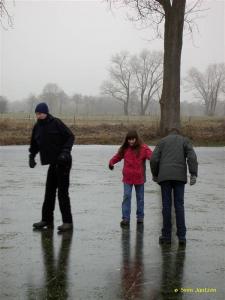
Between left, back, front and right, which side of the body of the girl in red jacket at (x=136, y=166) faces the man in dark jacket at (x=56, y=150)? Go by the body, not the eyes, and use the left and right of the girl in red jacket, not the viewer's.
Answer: right

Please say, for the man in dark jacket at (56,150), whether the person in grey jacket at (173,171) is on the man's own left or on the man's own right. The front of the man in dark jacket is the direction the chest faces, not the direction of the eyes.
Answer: on the man's own left

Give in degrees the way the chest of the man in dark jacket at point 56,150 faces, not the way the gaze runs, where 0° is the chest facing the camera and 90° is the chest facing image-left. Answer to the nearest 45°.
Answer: approximately 45°

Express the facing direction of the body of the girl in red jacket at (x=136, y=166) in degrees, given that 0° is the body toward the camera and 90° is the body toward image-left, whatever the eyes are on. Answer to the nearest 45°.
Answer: approximately 0°
